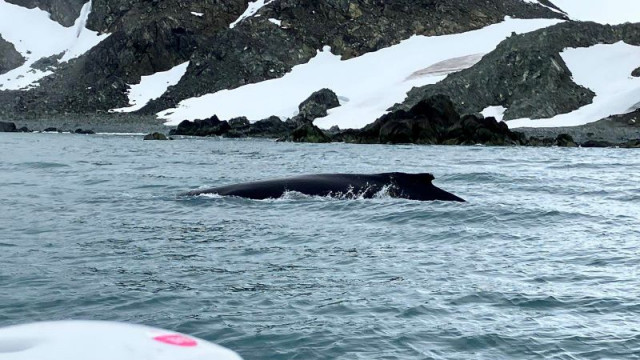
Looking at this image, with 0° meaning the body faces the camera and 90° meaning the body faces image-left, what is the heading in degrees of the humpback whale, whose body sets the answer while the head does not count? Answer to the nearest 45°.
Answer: approximately 90°
